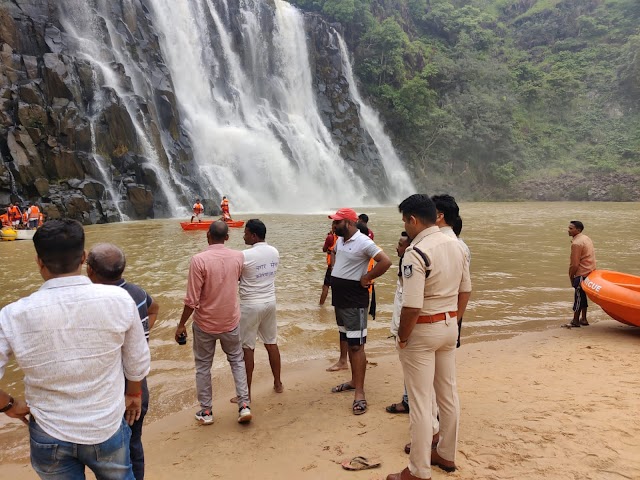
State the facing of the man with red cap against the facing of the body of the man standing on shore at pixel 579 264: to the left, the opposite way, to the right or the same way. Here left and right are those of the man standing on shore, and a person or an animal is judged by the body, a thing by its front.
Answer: to the left

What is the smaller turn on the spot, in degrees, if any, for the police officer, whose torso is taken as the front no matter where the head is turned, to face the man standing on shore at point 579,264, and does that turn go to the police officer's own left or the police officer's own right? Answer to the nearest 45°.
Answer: approximately 90° to the police officer's own right

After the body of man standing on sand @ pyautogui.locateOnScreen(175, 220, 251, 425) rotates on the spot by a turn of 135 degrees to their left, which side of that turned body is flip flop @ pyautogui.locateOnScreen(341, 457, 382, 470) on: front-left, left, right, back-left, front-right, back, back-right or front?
left

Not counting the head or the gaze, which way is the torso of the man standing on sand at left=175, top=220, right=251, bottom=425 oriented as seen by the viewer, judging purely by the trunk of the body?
away from the camera

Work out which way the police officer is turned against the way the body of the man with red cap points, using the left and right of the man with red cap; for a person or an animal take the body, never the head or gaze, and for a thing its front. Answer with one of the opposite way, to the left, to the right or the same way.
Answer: to the right

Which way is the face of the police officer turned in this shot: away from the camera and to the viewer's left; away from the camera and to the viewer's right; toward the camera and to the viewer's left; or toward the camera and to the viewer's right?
away from the camera and to the viewer's left

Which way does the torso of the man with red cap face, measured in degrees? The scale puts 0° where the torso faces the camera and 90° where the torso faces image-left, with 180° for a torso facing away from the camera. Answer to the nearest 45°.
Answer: approximately 45°

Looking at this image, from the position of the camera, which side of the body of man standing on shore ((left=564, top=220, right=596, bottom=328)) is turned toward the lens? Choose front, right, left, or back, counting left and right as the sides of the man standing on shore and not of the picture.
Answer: left

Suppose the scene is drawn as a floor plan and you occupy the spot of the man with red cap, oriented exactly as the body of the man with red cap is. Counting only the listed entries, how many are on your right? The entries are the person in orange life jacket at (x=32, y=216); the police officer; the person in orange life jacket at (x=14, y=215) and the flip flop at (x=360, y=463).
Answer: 2

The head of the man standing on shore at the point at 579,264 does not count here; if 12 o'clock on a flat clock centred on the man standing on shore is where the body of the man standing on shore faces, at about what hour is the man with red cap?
The man with red cap is roughly at 10 o'clock from the man standing on shore.

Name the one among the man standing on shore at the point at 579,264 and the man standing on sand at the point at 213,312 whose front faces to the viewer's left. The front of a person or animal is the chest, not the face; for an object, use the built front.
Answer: the man standing on shore at the point at 579,264
